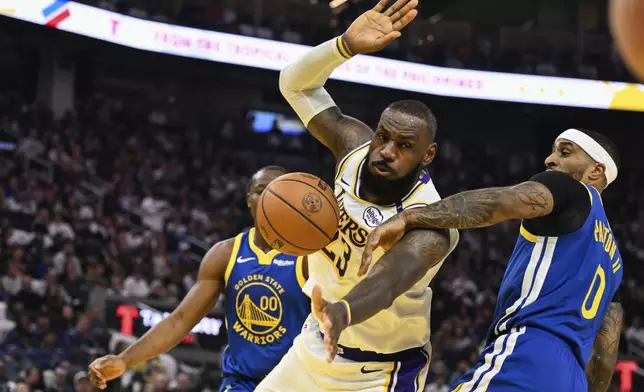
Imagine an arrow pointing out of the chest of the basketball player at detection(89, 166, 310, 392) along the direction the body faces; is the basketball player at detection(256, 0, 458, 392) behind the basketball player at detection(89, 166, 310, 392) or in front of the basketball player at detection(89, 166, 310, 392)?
in front

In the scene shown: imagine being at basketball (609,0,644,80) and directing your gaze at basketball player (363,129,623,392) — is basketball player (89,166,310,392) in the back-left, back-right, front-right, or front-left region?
front-left

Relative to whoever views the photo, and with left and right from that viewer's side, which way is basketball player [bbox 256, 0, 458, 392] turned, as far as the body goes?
facing the viewer and to the left of the viewer

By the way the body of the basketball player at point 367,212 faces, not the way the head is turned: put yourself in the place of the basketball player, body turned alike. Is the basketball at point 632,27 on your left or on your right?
on your left

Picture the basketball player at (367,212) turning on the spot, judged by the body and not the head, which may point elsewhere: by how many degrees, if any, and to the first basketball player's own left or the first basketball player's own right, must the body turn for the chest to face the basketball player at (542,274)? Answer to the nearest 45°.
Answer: approximately 90° to the first basketball player's own left

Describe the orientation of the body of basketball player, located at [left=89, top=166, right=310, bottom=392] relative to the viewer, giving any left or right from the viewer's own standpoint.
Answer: facing the viewer

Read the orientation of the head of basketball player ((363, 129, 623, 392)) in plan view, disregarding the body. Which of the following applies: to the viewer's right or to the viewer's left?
to the viewer's left

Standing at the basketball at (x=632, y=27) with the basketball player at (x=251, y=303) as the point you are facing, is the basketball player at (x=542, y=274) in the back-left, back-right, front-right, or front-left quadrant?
front-right

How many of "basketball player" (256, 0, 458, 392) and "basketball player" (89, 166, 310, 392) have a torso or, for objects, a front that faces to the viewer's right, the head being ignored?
0

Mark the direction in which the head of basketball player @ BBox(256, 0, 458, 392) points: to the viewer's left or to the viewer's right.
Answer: to the viewer's left
